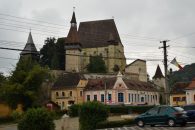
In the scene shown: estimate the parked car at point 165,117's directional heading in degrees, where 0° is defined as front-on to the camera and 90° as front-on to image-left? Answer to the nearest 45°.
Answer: approximately 135°

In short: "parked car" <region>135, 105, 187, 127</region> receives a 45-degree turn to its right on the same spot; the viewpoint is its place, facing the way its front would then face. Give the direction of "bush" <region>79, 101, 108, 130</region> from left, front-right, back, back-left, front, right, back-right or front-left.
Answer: left

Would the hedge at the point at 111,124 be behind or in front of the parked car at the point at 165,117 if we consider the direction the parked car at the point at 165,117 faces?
in front
